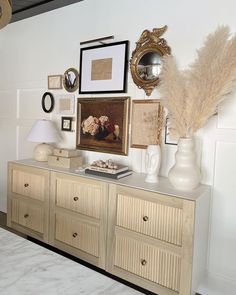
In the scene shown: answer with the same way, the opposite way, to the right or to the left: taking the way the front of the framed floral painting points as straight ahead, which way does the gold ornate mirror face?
the same way

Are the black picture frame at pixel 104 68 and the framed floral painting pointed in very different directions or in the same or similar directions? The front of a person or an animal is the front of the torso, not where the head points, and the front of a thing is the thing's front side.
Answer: same or similar directions

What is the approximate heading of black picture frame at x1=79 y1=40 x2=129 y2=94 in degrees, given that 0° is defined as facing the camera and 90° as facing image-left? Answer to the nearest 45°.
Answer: approximately 45°

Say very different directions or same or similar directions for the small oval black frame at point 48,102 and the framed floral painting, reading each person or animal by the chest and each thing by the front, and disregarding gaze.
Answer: same or similar directions

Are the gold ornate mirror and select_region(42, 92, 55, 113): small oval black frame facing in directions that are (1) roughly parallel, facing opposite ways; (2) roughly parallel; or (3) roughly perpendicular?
roughly parallel

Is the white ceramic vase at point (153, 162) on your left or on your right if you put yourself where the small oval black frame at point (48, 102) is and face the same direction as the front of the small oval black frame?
on your left

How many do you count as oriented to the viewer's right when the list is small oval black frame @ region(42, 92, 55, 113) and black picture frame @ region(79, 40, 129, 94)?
0

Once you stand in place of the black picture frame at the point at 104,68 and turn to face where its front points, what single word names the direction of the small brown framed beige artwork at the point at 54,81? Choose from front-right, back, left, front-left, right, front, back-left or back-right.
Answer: right

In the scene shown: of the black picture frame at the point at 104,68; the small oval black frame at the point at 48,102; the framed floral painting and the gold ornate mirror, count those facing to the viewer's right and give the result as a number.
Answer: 0

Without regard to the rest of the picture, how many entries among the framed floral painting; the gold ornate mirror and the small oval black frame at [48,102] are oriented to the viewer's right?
0

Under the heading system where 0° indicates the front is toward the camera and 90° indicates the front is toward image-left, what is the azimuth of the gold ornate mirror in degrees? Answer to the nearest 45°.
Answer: approximately 45°

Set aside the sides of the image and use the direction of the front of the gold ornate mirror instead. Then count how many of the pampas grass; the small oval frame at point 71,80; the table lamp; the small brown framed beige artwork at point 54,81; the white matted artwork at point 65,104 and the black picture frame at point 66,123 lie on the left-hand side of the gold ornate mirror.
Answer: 1

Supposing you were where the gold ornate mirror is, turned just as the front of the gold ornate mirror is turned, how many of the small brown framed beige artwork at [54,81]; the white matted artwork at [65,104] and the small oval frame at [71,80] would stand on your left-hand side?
0

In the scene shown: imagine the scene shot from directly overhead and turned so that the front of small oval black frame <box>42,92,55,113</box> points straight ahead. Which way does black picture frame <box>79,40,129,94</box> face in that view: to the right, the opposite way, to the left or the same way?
the same way

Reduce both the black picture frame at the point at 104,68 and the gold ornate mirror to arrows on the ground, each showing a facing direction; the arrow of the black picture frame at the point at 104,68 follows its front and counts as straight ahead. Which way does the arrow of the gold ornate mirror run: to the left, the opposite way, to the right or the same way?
the same way
